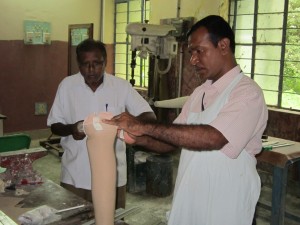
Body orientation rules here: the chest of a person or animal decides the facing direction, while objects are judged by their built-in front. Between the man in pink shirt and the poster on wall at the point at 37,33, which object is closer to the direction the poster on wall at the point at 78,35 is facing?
the man in pink shirt

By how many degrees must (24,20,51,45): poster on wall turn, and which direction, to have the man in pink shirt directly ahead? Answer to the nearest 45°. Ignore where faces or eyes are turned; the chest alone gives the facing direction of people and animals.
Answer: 0° — it already faces them

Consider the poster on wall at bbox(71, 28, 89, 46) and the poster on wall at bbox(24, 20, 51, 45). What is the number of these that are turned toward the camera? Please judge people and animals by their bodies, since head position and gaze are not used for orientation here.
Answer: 2

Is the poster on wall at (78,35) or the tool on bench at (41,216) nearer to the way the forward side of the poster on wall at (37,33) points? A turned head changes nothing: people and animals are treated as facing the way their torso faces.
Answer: the tool on bench

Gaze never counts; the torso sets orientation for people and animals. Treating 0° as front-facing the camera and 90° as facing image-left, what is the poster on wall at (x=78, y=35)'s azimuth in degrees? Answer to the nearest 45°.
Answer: approximately 0°

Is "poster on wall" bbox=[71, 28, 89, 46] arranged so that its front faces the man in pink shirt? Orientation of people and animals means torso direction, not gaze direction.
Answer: yes

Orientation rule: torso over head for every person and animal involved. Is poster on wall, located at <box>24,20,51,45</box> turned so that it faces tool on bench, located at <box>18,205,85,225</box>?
yes
